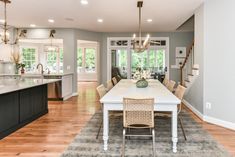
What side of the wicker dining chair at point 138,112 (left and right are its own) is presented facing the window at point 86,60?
front

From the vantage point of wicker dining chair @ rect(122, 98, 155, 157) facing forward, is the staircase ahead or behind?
ahead

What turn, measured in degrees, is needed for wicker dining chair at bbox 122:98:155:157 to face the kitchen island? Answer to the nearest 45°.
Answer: approximately 45° to its left

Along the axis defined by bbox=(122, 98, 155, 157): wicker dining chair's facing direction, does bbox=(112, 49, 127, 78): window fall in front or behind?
in front

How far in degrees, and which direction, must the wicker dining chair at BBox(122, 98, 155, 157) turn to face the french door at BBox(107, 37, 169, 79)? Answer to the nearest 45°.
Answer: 0° — it already faces it

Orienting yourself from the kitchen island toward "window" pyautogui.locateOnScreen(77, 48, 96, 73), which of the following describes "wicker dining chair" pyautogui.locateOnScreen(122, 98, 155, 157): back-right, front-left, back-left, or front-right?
back-right

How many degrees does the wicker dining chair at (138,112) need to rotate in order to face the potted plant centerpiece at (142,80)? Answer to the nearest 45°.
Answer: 0° — it already faces it

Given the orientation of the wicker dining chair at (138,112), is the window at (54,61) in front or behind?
in front

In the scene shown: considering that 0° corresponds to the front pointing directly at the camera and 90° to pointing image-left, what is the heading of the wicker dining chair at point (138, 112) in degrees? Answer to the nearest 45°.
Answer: approximately 180°
